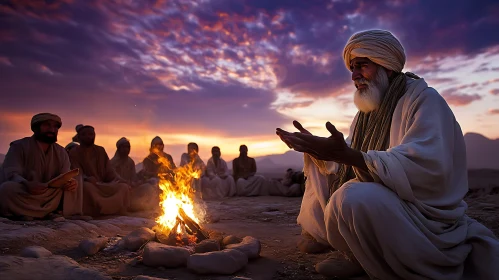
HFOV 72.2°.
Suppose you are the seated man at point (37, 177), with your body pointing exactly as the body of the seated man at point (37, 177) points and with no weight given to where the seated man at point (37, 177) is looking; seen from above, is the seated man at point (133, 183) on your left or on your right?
on your left

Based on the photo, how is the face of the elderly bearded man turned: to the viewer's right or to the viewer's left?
to the viewer's left

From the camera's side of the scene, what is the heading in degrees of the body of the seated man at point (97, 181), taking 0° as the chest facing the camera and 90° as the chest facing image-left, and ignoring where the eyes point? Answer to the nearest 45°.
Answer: approximately 315°

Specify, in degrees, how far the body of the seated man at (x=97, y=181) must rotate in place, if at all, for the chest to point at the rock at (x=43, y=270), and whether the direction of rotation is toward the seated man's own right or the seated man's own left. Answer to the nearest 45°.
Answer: approximately 45° to the seated man's own right

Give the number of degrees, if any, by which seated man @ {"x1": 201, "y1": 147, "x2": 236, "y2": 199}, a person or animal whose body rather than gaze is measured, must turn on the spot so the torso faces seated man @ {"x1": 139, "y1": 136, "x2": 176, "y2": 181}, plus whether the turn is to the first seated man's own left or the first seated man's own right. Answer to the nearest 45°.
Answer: approximately 45° to the first seated man's own right

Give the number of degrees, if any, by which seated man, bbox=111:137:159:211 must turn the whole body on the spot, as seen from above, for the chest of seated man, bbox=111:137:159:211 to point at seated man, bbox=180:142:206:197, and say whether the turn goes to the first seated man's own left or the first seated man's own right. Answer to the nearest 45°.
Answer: approximately 90° to the first seated man's own left
